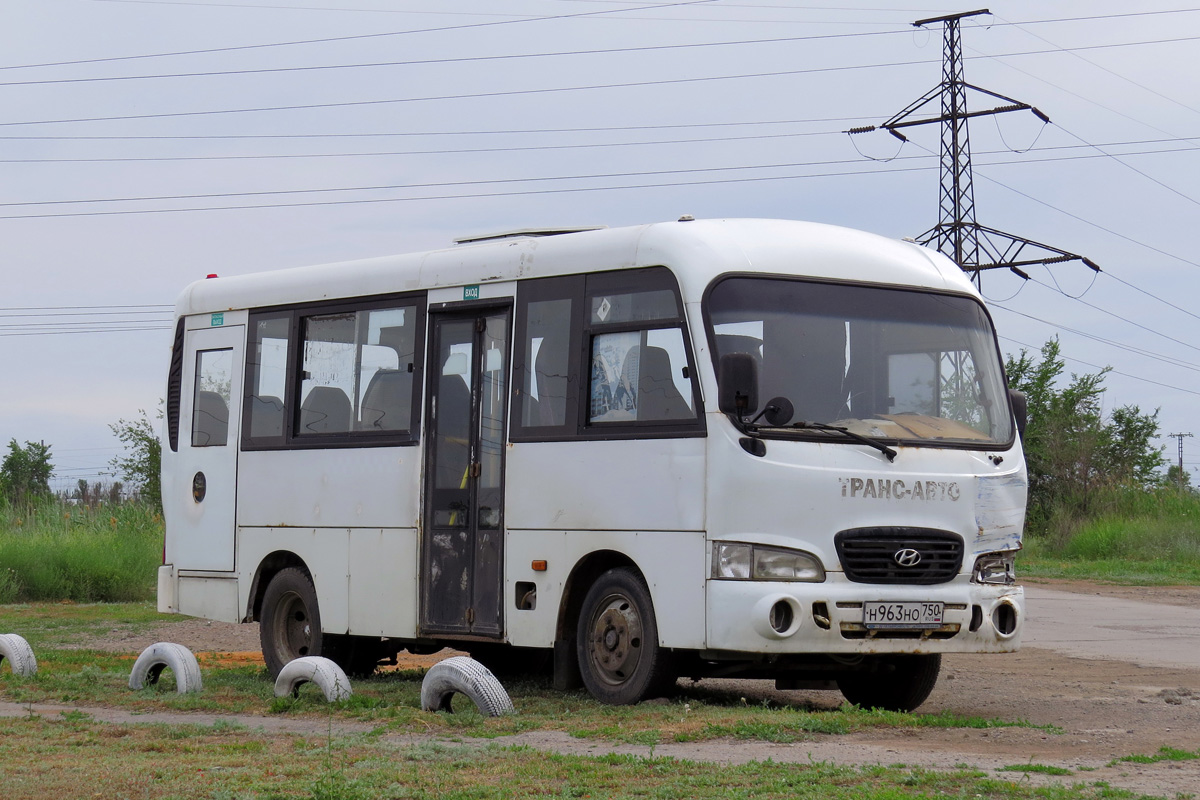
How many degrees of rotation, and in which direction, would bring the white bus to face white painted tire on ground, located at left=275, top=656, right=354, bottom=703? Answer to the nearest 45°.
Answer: approximately 135° to its right

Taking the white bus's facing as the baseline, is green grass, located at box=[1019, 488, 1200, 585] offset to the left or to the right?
on its left

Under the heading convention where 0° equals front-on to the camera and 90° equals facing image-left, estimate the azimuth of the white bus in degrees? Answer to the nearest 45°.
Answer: approximately 315°

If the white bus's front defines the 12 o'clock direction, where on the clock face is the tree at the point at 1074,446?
The tree is roughly at 8 o'clock from the white bus.

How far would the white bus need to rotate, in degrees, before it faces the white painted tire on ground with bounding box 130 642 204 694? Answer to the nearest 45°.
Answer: approximately 135° to its right
